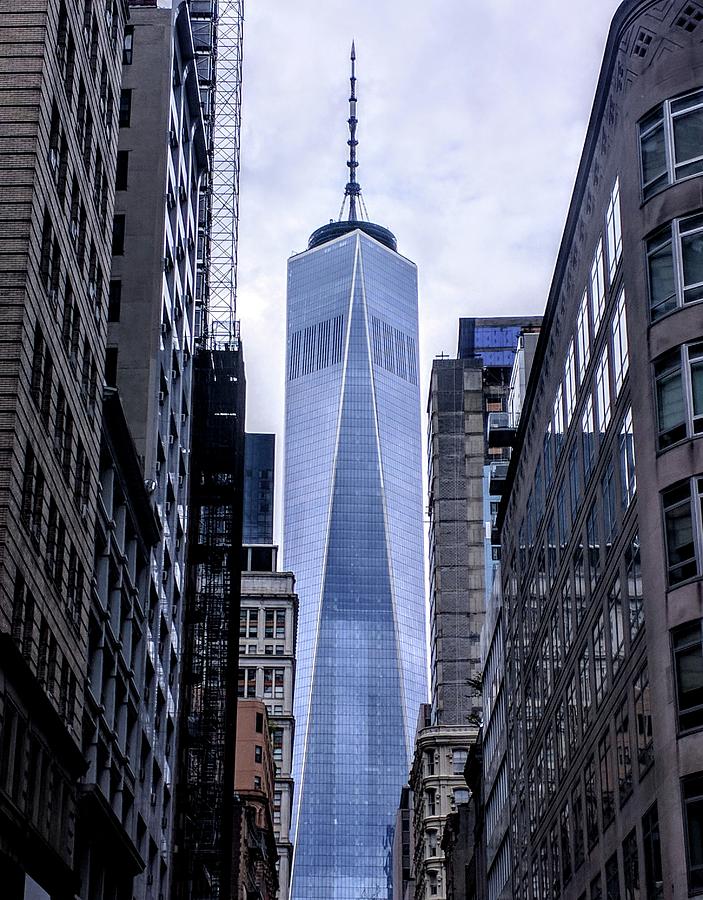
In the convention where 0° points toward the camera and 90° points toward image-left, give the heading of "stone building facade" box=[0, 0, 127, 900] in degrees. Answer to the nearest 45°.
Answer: approximately 270°
